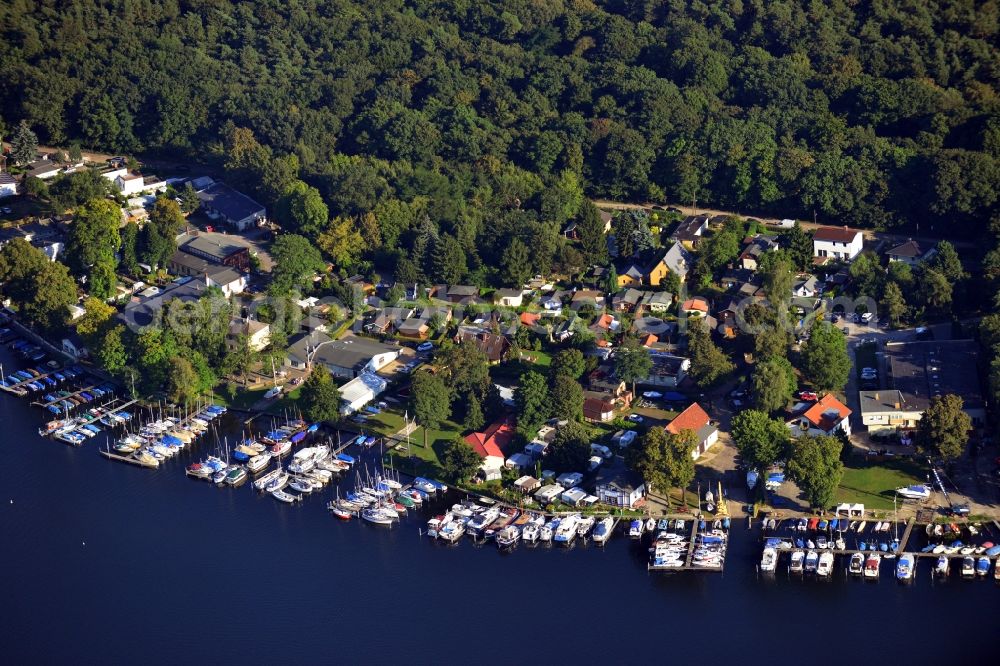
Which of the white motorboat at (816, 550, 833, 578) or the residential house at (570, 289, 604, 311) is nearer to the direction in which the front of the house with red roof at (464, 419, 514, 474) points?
the white motorboat

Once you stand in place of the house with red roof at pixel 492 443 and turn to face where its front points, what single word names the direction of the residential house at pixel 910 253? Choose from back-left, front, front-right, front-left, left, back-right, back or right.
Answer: back-left

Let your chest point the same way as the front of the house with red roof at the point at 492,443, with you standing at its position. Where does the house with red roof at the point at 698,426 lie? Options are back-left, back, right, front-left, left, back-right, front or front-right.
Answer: left

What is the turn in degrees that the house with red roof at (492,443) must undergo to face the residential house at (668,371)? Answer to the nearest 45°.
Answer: approximately 135° to its left

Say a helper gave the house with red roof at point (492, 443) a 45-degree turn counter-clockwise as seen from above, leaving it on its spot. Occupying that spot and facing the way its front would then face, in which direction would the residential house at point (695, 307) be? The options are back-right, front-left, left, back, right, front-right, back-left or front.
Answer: left

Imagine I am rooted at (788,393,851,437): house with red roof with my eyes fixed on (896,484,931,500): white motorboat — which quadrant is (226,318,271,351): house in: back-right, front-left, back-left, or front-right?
back-right

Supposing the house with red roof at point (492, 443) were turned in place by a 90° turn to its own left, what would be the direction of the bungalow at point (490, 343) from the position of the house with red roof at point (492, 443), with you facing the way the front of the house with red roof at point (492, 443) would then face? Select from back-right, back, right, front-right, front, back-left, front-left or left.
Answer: left

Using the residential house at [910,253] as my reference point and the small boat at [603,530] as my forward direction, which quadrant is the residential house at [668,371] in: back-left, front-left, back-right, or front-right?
front-right

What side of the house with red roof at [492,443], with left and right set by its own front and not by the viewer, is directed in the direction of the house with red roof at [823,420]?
left

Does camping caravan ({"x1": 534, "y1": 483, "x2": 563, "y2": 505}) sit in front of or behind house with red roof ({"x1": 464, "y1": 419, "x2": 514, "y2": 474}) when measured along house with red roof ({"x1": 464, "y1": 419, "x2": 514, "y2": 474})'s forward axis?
in front

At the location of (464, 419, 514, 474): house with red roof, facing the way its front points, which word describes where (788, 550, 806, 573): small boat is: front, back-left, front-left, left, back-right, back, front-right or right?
front-left

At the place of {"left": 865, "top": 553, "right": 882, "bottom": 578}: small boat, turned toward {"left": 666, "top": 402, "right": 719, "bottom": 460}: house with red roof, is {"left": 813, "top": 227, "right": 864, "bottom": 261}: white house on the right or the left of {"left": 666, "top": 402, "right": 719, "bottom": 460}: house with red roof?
right

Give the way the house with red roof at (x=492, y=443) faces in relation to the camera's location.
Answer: facing the viewer

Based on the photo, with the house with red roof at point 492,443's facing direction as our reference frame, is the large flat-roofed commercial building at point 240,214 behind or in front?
behind

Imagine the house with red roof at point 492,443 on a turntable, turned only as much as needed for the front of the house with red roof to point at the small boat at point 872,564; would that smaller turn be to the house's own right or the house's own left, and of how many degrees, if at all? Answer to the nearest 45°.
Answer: approximately 45° to the house's own left

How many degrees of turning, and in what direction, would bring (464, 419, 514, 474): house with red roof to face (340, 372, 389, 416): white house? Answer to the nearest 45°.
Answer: approximately 135° to its right

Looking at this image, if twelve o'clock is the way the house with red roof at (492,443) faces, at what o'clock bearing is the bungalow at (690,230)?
The bungalow is roughly at 7 o'clock from the house with red roof.

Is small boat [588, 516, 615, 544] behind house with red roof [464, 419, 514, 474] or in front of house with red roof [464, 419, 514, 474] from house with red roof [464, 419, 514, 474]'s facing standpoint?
in front

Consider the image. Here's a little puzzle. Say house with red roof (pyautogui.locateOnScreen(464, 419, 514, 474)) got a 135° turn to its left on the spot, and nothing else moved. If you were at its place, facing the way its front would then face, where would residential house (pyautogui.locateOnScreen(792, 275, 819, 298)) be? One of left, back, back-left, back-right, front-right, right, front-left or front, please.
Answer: front
